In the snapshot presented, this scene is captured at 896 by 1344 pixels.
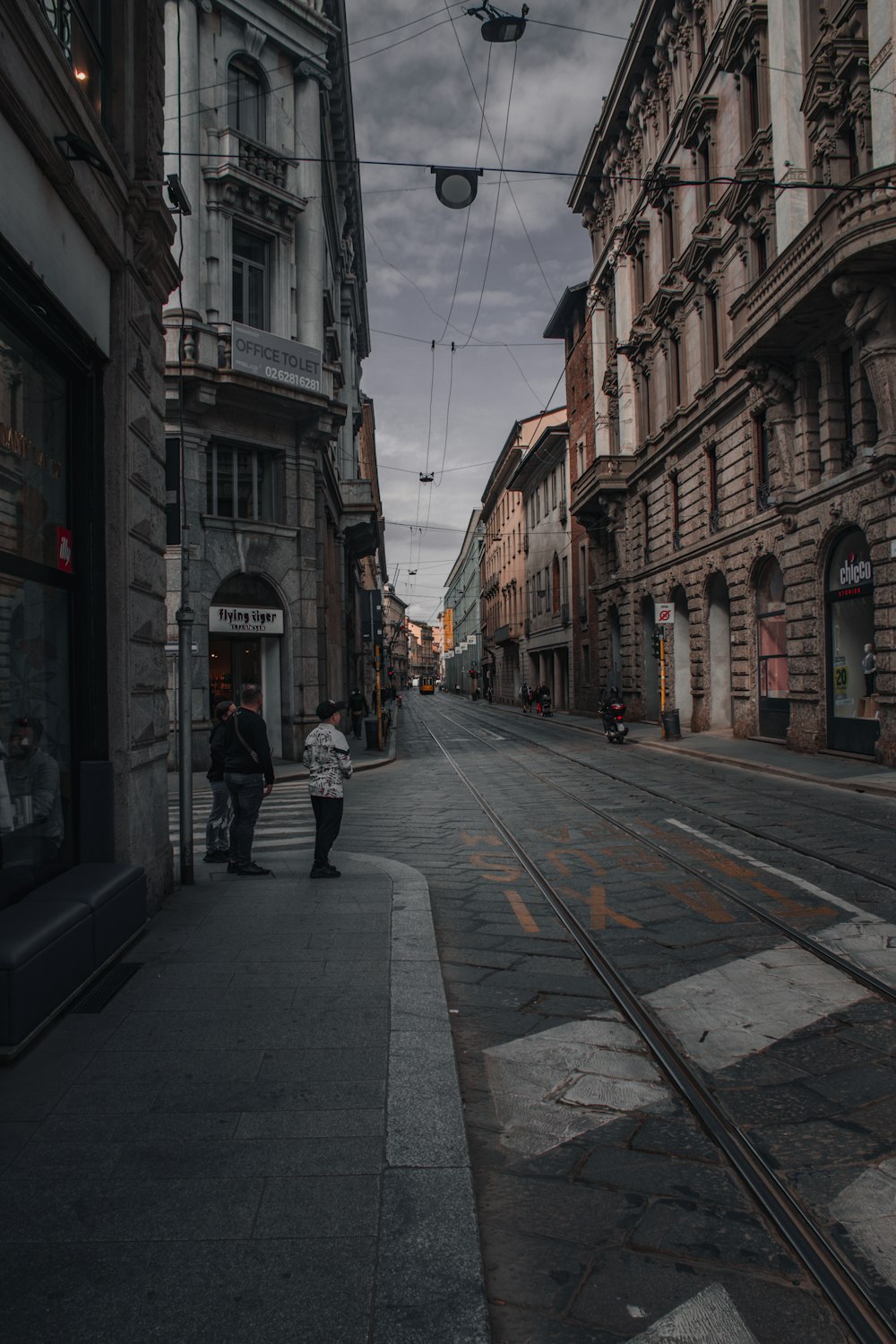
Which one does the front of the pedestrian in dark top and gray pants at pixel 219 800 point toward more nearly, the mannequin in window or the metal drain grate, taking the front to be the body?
the mannequin in window

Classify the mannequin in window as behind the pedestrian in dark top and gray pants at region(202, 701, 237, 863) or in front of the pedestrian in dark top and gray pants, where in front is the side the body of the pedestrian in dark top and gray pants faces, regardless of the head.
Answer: in front

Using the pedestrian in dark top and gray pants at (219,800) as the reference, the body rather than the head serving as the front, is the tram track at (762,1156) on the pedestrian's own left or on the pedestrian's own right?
on the pedestrian's own right

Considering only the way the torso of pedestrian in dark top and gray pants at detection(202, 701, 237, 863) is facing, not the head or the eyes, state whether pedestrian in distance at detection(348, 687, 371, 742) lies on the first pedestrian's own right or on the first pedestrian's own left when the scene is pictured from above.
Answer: on the first pedestrian's own left

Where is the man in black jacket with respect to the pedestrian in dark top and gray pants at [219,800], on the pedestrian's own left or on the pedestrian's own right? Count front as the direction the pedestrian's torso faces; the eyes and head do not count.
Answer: on the pedestrian's own right

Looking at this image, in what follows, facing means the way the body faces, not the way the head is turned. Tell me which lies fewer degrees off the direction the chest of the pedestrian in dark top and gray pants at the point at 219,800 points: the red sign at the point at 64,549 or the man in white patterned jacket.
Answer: the man in white patterned jacket

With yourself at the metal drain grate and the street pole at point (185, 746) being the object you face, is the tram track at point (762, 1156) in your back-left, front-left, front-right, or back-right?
back-right

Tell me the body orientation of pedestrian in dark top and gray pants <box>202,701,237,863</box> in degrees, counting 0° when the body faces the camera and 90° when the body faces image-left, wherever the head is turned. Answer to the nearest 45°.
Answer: approximately 270°

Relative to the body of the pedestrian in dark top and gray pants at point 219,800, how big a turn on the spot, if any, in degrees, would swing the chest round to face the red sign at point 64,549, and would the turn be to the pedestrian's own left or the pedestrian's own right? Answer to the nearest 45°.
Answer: approximately 90° to the pedestrian's own right

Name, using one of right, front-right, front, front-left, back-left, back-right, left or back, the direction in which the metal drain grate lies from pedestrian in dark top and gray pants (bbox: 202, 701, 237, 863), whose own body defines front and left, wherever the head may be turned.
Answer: right
